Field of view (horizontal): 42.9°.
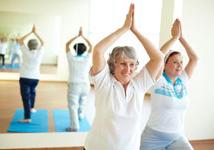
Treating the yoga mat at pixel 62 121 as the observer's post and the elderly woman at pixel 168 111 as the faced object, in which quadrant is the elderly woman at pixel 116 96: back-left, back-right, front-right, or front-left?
front-right

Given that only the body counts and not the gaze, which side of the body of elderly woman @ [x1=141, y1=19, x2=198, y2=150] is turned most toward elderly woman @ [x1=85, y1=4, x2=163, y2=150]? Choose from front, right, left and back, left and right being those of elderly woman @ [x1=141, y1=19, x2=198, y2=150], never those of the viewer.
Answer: right

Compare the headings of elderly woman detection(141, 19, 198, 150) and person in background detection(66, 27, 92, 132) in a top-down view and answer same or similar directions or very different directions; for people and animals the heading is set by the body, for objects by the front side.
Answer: very different directions

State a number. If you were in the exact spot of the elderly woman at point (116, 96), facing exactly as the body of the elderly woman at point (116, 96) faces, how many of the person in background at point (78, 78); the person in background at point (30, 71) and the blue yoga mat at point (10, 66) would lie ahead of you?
0

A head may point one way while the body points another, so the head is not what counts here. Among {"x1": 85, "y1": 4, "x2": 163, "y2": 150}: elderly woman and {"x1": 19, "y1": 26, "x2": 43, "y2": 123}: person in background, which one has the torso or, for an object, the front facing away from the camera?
the person in background

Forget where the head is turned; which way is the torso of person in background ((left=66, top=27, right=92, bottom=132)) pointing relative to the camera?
away from the camera

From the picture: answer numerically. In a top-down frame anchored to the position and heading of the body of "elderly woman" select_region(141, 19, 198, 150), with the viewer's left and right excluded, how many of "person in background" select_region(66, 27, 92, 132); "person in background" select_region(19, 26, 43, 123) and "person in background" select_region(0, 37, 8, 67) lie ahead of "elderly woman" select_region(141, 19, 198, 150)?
0

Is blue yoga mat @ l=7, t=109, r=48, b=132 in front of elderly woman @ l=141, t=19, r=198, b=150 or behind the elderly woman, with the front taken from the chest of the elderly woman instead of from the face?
behind

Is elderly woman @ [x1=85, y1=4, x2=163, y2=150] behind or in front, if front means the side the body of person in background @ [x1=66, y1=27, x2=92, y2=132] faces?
behind

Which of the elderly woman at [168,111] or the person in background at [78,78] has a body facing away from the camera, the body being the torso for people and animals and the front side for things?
the person in background

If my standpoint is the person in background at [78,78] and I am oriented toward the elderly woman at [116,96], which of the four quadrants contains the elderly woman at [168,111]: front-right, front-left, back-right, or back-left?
front-left

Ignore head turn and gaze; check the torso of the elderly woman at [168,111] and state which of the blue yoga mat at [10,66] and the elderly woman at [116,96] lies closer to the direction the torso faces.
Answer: the elderly woman

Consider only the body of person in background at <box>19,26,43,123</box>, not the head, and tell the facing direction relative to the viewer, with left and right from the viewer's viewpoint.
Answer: facing away from the viewer

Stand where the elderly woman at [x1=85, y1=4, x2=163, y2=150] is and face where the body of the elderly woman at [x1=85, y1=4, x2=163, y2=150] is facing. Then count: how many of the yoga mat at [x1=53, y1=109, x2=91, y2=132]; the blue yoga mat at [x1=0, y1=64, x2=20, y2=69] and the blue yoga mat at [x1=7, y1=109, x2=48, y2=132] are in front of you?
0

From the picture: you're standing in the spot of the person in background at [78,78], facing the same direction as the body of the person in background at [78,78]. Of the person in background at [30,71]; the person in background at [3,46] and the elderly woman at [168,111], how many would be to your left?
2

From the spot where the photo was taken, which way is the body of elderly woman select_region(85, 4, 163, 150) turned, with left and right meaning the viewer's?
facing the viewer and to the right of the viewer

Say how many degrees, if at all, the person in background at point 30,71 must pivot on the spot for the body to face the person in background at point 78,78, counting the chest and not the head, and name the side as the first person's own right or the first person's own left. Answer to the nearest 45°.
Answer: approximately 90° to the first person's own right
